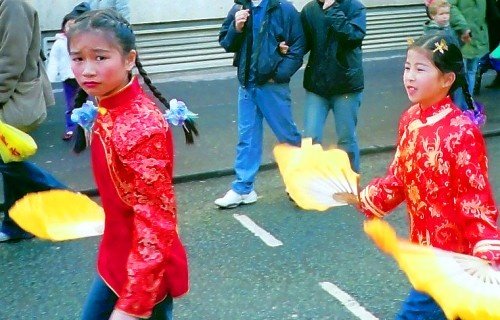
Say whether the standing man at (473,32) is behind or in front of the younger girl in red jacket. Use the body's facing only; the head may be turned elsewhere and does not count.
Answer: behind

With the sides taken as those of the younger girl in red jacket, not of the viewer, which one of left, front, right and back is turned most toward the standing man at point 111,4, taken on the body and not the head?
right

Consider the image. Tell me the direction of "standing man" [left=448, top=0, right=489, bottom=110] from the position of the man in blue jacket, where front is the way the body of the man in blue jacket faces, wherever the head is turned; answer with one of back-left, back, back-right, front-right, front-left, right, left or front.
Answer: back

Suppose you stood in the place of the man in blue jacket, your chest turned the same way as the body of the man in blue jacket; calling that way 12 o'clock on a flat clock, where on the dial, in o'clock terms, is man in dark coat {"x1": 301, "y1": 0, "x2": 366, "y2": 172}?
The man in dark coat is roughly at 7 o'clock from the man in blue jacket.

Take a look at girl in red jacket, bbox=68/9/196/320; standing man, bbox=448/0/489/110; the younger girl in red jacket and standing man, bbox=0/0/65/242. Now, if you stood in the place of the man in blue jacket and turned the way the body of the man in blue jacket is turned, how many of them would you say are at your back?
1

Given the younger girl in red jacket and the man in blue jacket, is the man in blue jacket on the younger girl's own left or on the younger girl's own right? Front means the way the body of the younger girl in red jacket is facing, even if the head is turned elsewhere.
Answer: on the younger girl's own right

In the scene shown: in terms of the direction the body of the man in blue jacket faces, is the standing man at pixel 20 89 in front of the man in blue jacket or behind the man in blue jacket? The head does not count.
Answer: in front

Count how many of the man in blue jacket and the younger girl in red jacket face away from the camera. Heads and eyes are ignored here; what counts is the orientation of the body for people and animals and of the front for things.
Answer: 0

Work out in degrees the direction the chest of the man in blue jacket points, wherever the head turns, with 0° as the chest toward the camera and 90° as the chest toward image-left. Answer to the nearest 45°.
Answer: approximately 45°

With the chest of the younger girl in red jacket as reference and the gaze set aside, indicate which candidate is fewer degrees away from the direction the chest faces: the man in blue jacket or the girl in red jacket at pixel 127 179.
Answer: the girl in red jacket

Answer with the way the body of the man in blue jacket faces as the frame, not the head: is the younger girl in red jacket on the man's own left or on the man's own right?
on the man's own left
